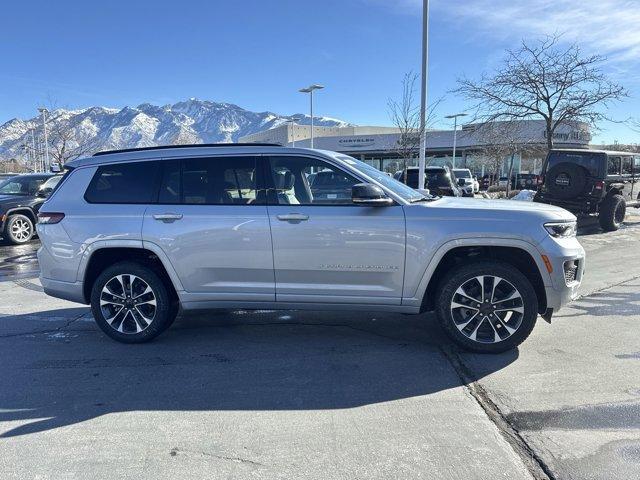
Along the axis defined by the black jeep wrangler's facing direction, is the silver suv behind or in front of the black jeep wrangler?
behind

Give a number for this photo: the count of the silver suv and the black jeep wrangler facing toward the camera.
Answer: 0

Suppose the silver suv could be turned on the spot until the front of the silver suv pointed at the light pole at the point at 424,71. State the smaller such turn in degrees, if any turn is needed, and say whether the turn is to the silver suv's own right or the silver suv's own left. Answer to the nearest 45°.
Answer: approximately 90° to the silver suv's own left

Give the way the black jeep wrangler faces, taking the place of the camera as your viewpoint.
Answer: facing away from the viewer and to the right of the viewer

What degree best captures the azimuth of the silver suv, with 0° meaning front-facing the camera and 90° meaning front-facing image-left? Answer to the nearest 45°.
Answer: approximately 270°

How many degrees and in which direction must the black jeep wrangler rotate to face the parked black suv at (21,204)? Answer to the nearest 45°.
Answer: approximately 180°
